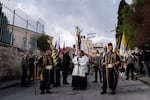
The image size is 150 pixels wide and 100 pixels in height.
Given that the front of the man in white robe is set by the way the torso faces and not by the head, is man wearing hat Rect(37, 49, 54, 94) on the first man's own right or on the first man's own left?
on the first man's own right

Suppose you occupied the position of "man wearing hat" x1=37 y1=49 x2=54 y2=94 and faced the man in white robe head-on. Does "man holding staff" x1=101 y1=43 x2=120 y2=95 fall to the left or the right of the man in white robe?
right

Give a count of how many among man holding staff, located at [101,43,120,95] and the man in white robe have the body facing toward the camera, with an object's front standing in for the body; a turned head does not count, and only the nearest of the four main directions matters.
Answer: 2

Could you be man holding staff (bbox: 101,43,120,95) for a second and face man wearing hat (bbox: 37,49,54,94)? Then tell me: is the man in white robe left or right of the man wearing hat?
right

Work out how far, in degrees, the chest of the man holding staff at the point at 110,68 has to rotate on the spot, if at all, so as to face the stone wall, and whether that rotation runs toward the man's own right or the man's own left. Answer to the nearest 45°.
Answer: approximately 135° to the man's own right

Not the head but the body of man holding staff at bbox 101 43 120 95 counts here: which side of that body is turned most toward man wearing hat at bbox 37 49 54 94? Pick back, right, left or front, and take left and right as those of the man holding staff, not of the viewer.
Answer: right

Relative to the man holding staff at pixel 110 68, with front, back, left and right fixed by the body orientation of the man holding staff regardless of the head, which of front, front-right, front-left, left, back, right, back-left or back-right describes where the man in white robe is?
back-right

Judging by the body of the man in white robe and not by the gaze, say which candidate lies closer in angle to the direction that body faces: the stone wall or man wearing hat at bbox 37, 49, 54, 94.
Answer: the man wearing hat

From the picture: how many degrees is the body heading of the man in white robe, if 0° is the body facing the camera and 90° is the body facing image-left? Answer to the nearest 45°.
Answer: approximately 0°
